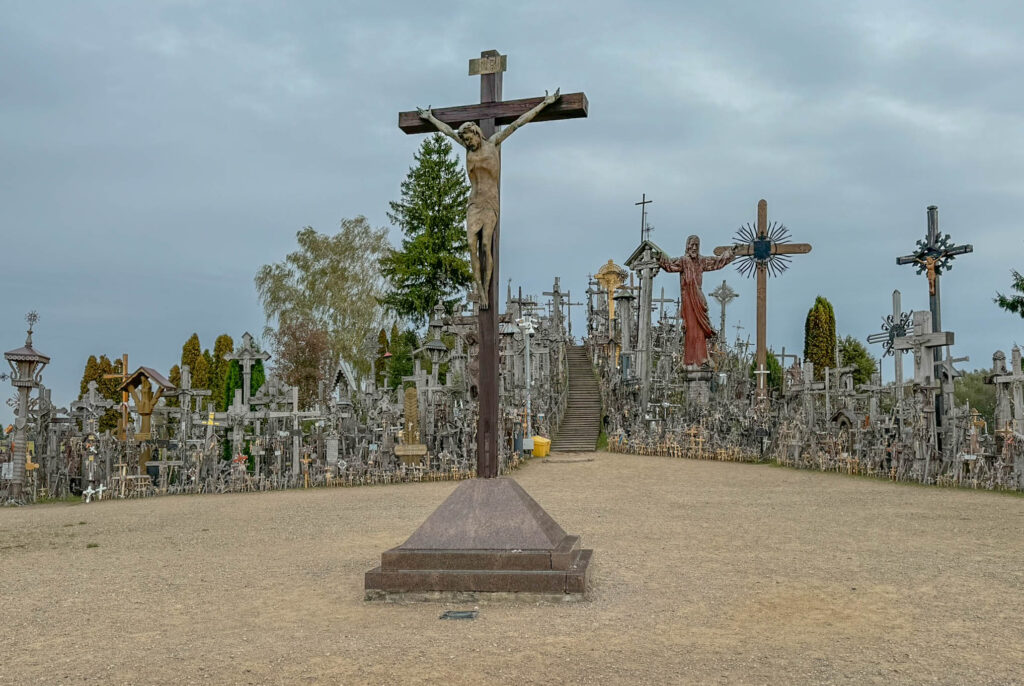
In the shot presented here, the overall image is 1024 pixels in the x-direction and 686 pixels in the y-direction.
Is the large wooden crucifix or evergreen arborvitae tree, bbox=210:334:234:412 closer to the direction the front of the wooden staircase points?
the large wooden crucifix

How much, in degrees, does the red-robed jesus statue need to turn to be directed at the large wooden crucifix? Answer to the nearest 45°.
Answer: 0° — it already faces it

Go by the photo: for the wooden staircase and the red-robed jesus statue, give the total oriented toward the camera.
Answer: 2

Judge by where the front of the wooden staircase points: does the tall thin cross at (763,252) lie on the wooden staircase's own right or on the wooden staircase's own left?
on the wooden staircase's own left

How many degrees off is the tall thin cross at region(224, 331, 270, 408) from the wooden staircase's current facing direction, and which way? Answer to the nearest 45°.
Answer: approximately 45° to its right

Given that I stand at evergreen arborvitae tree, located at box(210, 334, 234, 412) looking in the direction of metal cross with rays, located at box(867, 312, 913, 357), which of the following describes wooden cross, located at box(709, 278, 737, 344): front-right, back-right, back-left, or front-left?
front-left

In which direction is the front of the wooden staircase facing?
toward the camera

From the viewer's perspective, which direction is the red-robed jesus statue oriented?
toward the camera

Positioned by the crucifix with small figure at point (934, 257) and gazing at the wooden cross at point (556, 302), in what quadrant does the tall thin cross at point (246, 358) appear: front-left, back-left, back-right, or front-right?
front-left

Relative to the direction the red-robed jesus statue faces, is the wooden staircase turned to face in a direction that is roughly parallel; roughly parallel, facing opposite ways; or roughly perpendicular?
roughly parallel

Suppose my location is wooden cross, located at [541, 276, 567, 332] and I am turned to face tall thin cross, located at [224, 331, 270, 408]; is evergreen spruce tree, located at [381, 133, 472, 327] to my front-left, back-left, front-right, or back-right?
front-right

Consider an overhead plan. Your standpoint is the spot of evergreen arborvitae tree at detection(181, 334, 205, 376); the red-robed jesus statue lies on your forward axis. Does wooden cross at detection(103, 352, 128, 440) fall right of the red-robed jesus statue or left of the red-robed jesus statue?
right

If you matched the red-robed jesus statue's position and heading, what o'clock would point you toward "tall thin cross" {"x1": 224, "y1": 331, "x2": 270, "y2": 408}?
The tall thin cross is roughly at 2 o'clock from the red-robed jesus statue.

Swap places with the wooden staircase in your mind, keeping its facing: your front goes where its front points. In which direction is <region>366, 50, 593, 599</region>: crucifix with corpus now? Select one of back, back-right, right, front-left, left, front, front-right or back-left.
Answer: front

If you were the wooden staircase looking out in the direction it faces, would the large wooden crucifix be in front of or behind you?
in front
